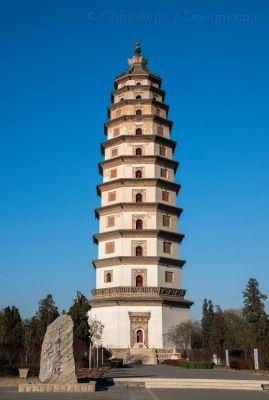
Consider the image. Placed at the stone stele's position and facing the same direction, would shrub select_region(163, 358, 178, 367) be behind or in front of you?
behind

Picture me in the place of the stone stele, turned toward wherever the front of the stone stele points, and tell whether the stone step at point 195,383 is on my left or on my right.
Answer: on my left

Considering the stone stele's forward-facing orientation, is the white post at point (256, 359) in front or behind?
behind

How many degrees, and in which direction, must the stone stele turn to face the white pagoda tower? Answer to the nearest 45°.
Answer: approximately 180°

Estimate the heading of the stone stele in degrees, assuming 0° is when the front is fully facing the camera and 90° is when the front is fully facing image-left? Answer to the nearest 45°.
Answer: approximately 0°
